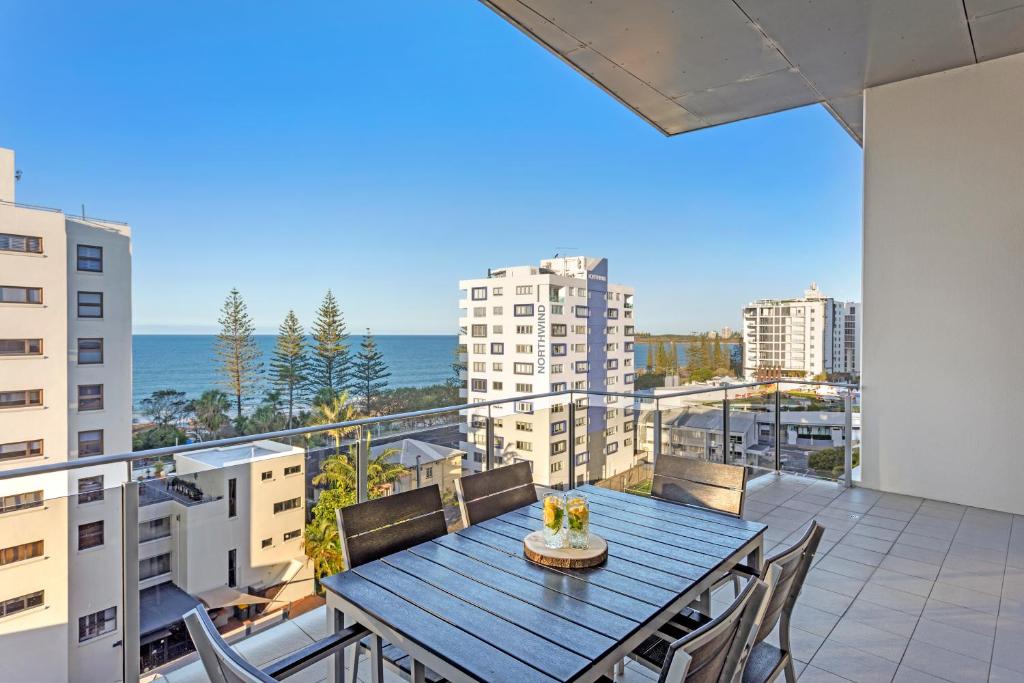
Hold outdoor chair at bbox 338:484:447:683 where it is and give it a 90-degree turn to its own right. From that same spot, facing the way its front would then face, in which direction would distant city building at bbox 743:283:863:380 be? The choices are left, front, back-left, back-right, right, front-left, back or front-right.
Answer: back

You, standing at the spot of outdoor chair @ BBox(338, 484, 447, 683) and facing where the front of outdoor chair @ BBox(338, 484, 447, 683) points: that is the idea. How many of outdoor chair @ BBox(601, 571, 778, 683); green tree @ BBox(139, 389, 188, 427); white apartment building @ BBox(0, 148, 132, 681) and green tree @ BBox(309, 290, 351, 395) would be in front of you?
1

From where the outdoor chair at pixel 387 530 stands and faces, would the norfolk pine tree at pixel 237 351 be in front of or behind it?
behind

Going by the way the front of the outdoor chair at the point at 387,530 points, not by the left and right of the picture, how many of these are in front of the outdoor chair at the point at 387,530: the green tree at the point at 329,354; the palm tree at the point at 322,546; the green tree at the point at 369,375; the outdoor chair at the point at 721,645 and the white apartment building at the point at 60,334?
1

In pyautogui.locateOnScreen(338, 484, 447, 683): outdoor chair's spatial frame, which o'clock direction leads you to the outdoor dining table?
The outdoor dining table is roughly at 12 o'clock from the outdoor chair.

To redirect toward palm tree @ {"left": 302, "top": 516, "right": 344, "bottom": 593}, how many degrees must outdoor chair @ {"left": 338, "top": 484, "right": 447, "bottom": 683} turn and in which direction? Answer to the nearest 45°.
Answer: approximately 180°

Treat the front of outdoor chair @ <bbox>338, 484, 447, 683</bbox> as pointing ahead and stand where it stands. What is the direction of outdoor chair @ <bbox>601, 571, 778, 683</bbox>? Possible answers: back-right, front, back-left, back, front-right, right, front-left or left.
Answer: front

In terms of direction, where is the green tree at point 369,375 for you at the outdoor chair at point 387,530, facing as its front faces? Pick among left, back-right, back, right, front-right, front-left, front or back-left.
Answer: back-left

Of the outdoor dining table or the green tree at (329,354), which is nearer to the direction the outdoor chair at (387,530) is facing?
the outdoor dining table

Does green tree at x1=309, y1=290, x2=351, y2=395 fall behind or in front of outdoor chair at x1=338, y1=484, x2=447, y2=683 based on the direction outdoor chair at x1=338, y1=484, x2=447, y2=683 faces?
behind

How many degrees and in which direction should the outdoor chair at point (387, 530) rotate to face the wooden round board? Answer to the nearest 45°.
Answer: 0° — it already faces it

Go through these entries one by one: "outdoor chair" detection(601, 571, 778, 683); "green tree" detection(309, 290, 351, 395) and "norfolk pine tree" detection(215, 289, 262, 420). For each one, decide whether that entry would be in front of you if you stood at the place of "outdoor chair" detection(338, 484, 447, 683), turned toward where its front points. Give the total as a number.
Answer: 1

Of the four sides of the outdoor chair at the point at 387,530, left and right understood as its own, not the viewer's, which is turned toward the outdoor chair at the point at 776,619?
front

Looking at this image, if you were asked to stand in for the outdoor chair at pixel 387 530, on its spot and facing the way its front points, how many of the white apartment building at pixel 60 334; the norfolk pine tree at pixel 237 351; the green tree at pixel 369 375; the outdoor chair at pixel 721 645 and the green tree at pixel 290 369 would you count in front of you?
1

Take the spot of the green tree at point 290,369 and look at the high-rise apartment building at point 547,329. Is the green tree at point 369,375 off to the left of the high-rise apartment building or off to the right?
left

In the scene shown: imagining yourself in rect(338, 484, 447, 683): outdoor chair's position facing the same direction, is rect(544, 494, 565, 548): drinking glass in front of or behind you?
in front

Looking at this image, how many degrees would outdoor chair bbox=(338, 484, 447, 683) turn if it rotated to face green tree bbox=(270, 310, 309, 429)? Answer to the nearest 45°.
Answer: approximately 135° to its left

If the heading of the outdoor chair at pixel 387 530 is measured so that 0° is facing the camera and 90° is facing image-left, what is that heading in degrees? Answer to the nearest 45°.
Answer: approximately 315°
